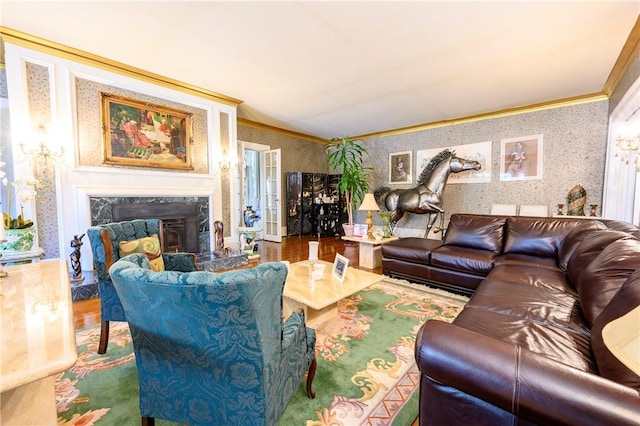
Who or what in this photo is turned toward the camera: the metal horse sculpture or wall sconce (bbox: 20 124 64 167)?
the wall sconce

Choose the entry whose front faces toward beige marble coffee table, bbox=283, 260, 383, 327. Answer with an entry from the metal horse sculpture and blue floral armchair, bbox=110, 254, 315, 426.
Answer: the blue floral armchair

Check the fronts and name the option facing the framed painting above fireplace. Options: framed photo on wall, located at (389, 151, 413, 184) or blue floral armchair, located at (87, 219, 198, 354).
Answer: the framed photo on wall

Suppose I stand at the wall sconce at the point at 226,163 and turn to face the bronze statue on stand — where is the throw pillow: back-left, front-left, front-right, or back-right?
front-left

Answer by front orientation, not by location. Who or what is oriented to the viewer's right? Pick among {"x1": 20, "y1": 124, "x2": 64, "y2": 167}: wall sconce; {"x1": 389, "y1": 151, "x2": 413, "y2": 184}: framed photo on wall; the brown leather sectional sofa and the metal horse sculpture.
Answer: the metal horse sculpture

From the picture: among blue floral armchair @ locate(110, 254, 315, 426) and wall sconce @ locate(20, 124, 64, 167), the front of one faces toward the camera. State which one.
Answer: the wall sconce

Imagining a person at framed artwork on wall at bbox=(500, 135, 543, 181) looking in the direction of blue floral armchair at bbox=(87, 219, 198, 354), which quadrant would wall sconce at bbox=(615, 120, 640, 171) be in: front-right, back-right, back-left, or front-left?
front-left

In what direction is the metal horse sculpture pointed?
to the viewer's right

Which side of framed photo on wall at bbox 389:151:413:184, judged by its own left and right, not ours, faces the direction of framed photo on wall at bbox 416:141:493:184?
left

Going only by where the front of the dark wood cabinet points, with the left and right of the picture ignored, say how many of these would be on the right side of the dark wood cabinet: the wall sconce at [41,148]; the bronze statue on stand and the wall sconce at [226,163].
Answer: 3

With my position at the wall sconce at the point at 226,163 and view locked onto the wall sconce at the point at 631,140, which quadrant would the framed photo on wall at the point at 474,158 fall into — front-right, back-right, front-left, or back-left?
front-left

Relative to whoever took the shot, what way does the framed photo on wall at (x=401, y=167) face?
facing the viewer and to the left of the viewer

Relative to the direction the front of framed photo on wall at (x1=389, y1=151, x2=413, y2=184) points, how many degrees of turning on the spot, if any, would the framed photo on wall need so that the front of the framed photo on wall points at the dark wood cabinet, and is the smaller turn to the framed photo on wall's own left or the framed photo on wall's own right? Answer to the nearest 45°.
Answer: approximately 45° to the framed photo on wall's own right

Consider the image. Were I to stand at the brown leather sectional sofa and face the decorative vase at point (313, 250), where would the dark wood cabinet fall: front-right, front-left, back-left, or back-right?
front-right

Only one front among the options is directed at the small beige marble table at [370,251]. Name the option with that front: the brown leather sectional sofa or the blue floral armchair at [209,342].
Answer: the blue floral armchair

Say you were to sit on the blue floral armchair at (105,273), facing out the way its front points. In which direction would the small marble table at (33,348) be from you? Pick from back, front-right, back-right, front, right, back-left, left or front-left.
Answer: front-right

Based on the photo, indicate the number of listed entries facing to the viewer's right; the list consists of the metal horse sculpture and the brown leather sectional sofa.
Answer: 1
